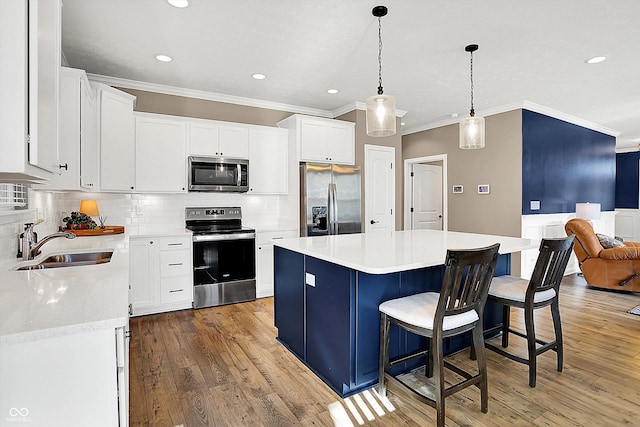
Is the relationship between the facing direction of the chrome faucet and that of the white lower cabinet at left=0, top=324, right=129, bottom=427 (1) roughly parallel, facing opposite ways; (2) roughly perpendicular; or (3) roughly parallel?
roughly parallel

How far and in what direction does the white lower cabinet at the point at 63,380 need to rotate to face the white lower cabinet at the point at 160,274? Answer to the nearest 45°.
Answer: approximately 90° to its left

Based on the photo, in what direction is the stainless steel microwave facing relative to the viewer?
toward the camera

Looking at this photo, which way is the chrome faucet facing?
to the viewer's right

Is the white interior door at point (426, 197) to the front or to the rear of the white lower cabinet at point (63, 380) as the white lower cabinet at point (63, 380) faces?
to the front

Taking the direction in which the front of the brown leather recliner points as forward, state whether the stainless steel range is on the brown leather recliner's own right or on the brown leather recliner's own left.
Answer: on the brown leather recliner's own right

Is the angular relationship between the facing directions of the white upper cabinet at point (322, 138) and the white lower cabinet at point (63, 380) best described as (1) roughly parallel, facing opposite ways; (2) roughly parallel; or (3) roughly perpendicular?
roughly perpendicular

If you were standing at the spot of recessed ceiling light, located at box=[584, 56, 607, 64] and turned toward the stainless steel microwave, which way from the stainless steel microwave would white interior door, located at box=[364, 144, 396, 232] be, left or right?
right

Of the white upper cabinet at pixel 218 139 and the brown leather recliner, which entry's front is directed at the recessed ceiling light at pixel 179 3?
the white upper cabinet

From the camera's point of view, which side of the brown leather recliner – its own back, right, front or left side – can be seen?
right

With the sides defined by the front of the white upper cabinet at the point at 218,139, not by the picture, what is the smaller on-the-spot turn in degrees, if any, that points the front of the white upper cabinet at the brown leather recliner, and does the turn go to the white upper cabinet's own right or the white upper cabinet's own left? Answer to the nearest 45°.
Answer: approximately 90° to the white upper cabinet's own left

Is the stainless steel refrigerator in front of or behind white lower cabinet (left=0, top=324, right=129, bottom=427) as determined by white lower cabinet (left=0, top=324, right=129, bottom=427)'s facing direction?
in front

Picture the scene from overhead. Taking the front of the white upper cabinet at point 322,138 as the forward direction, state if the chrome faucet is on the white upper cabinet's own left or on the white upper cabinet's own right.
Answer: on the white upper cabinet's own right
